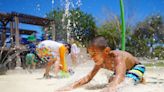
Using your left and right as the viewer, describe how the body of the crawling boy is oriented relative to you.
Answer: facing the viewer and to the left of the viewer

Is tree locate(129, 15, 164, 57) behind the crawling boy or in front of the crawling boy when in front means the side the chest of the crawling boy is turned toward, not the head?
behind

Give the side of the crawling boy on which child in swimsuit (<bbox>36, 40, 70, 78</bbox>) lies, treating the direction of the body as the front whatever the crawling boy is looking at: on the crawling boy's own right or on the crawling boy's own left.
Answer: on the crawling boy's own right

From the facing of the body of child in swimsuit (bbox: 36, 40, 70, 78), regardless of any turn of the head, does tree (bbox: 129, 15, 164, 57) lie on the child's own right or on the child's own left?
on the child's own left
